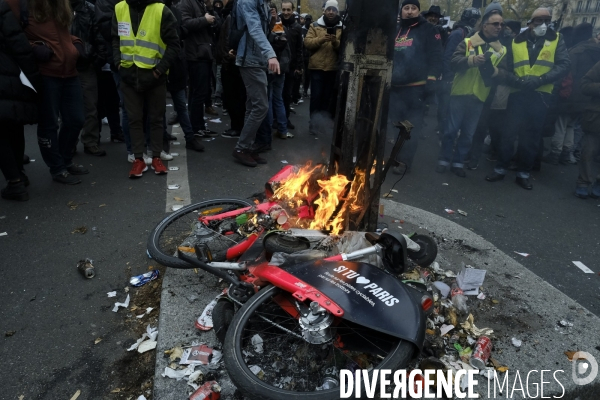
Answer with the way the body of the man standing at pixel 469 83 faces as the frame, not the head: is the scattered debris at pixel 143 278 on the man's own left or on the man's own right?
on the man's own right

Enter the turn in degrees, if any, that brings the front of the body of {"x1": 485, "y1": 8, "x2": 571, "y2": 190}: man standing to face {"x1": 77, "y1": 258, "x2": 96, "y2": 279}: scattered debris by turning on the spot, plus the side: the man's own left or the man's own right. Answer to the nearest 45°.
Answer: approximately 45° to the man's own right

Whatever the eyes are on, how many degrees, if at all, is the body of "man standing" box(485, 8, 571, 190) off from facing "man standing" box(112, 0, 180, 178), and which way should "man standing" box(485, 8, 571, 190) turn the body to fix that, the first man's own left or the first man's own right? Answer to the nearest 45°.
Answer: approximately 45° to the first man's own right

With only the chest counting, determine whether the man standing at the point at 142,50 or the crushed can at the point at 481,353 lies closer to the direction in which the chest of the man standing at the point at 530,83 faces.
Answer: the crushed can

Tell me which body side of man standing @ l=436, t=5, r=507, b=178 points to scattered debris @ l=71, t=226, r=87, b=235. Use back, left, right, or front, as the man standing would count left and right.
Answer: right
